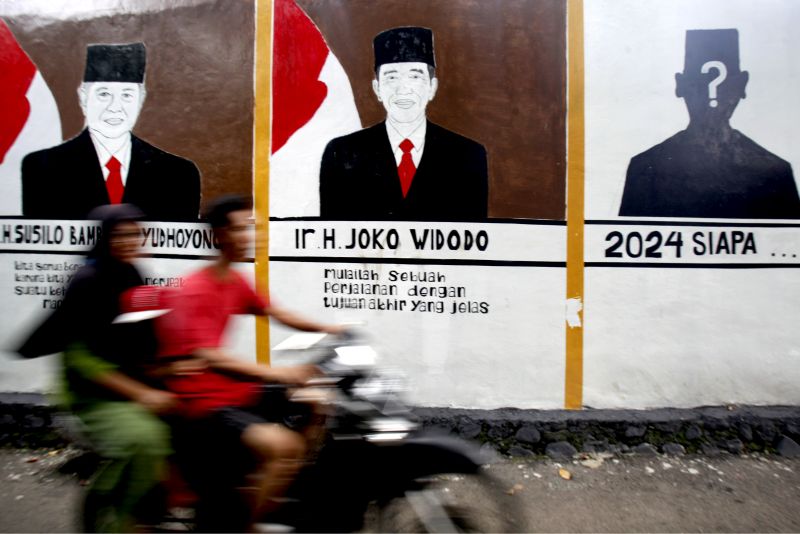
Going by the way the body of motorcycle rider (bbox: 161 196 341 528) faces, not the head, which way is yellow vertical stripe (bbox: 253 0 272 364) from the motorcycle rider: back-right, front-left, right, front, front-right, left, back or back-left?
left

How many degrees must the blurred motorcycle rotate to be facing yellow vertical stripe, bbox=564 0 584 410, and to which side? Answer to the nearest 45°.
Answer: approximately 45° to its left

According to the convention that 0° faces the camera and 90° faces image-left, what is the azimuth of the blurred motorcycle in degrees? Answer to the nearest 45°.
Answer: approximately 270°

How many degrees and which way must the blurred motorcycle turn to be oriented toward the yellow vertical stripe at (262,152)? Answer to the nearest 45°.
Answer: approximately 90° to its left

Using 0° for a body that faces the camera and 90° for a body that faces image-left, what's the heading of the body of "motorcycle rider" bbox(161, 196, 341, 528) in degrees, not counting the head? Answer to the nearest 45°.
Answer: approximately 270°
